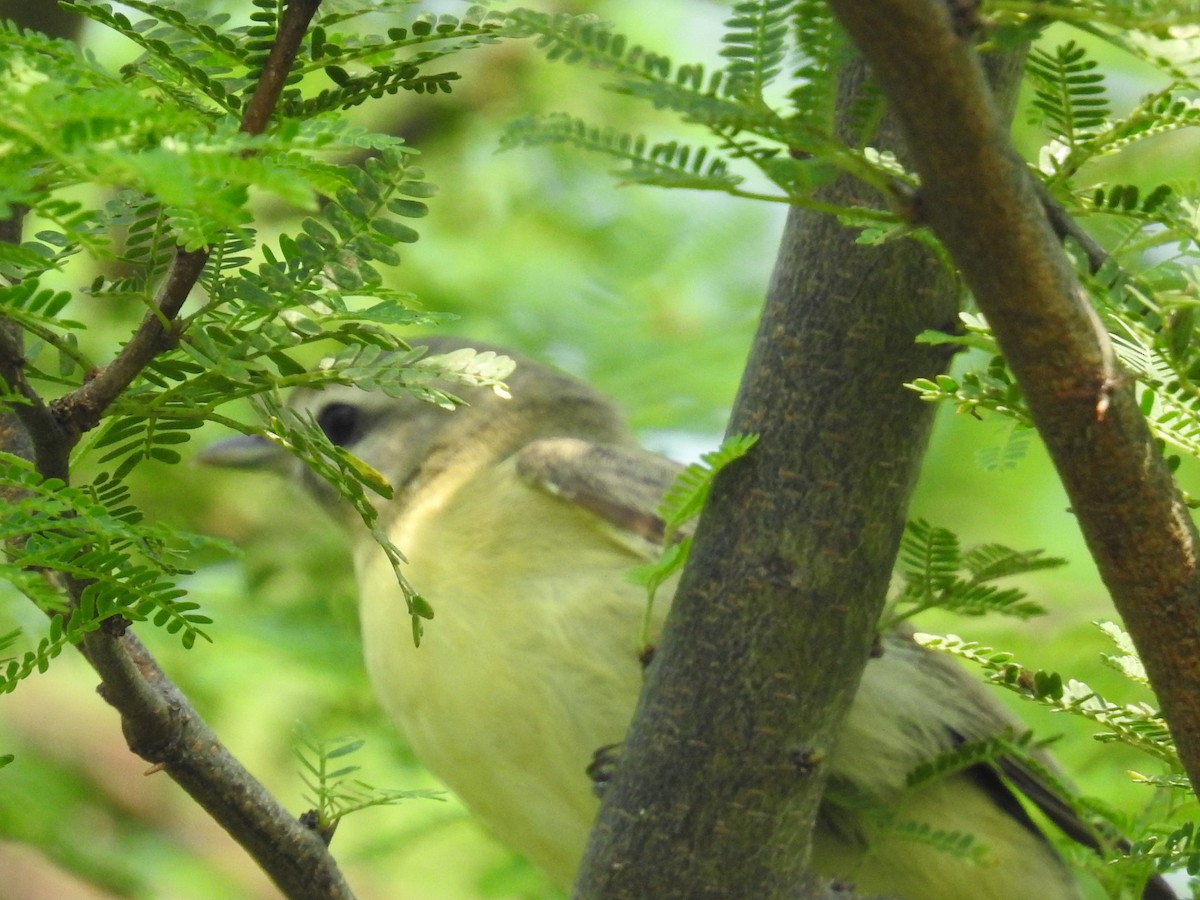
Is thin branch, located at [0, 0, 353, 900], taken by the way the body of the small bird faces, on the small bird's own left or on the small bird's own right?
on the small bird's own left

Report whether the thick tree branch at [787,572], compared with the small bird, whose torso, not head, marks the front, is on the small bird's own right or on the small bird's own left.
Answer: on the small bird's own left

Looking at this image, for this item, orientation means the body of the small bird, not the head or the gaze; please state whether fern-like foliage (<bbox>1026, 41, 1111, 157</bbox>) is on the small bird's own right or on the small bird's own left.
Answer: on the small bird's own left

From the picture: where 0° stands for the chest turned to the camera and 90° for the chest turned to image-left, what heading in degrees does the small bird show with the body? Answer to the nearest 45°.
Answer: approximately 90°

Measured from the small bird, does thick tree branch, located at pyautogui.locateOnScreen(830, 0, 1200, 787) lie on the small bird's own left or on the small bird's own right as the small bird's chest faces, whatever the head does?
on the small bird's own left
